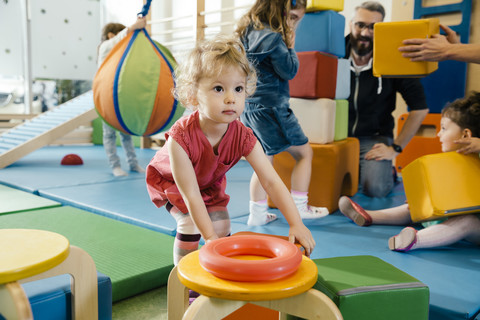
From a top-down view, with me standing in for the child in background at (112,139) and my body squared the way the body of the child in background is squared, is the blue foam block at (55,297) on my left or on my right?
on my right

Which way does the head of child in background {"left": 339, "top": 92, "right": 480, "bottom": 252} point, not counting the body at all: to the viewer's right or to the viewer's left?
to the viewer's left

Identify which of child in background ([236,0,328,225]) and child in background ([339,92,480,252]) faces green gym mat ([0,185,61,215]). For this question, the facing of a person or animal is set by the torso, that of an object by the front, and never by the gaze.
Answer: child in background ([339,92,480,252])

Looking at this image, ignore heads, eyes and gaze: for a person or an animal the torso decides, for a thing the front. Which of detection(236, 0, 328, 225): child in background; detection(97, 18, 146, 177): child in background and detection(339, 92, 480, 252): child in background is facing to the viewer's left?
detection(339, 92, 480, 252): child in background
